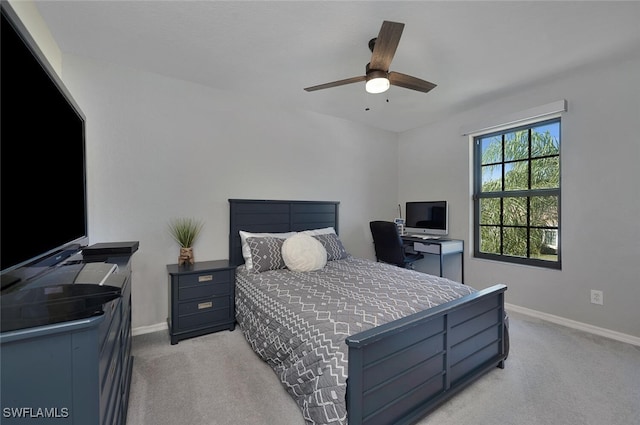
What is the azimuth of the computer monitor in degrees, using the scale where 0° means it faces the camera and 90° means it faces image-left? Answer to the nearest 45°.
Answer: approximately 45°

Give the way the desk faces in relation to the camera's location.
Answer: facing the viewer and to the left of the viewer

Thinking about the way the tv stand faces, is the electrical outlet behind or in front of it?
in front

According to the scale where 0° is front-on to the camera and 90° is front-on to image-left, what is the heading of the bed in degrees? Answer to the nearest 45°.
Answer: approximately 315°

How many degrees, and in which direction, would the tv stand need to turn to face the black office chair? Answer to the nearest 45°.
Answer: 0° — it already faces it

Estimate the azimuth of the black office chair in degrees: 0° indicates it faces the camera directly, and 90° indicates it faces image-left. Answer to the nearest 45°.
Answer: approximately 225°

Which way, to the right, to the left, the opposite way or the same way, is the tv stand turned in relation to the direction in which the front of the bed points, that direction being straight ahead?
to the left

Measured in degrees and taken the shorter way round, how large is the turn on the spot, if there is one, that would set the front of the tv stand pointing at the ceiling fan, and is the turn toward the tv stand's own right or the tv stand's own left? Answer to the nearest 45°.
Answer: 0° — it already faces it

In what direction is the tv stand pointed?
to the viewer's right

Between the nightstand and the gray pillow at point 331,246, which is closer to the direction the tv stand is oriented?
the gray pillow
